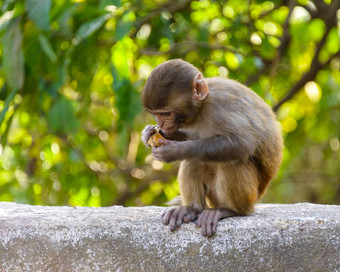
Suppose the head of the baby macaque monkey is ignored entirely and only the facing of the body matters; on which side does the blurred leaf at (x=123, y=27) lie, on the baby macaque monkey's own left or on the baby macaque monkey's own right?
on the baby macaque monkey's own right

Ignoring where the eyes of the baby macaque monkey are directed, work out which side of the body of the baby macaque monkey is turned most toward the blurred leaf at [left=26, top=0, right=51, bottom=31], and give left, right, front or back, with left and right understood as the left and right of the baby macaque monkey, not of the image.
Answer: right

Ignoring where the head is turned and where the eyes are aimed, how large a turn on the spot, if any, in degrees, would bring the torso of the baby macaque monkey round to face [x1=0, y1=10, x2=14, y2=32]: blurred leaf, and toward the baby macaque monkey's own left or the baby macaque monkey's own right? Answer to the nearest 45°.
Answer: approximately 90° to the baby macaque monkey's own right

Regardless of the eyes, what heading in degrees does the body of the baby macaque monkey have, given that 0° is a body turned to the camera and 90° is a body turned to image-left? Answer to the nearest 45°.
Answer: approximately 45°

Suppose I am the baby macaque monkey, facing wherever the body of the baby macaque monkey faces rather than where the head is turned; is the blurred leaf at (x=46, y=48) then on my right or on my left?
on my right

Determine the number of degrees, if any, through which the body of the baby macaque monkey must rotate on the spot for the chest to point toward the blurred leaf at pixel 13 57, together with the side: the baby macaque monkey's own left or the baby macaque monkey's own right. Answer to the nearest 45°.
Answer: approximately 90° to the baby macaque monkey's own right
